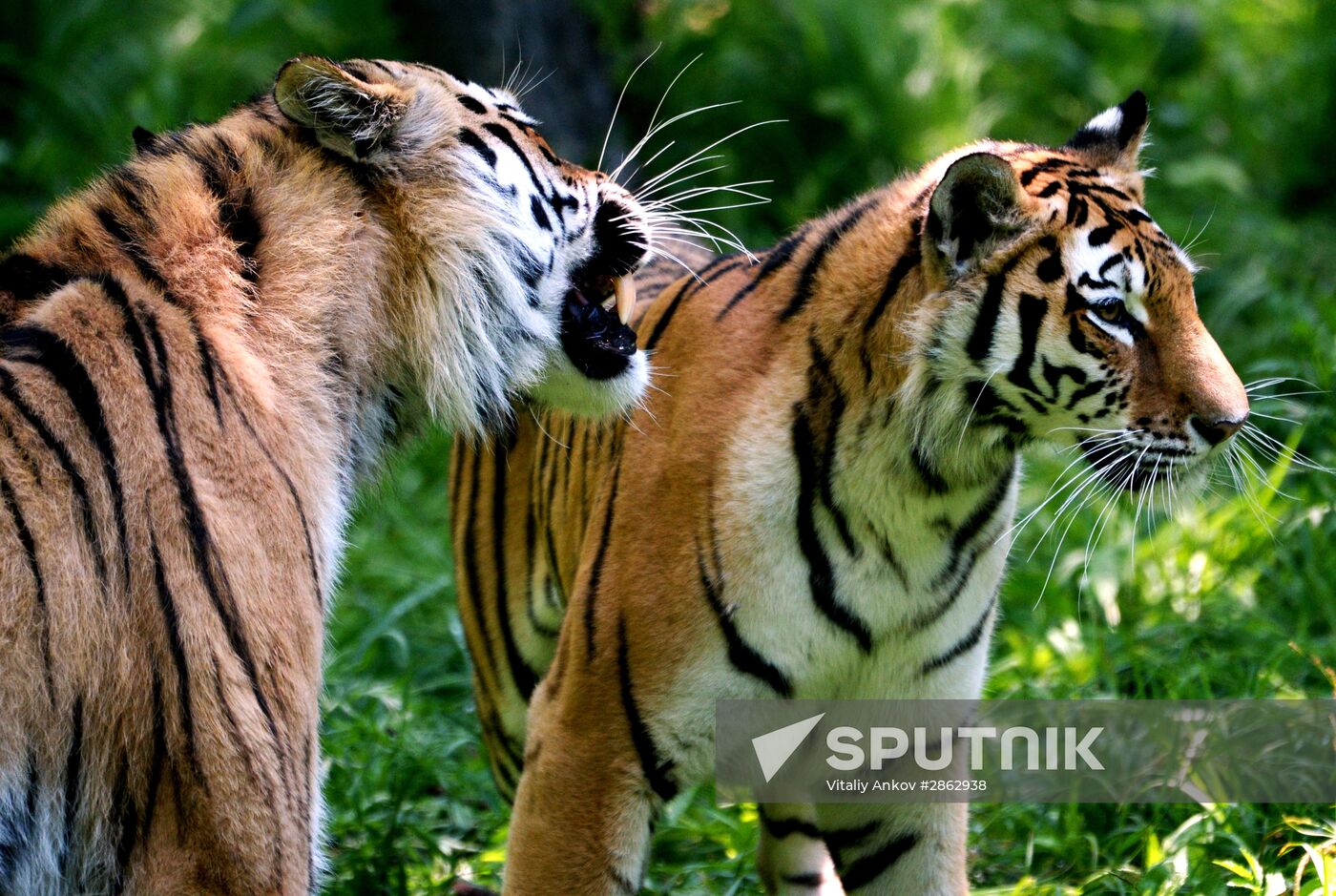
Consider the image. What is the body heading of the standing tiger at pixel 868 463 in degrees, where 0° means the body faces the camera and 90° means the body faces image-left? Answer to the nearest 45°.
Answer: approximately 315°

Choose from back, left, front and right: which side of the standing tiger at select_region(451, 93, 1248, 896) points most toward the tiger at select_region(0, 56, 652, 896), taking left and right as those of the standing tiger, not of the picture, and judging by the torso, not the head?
right
